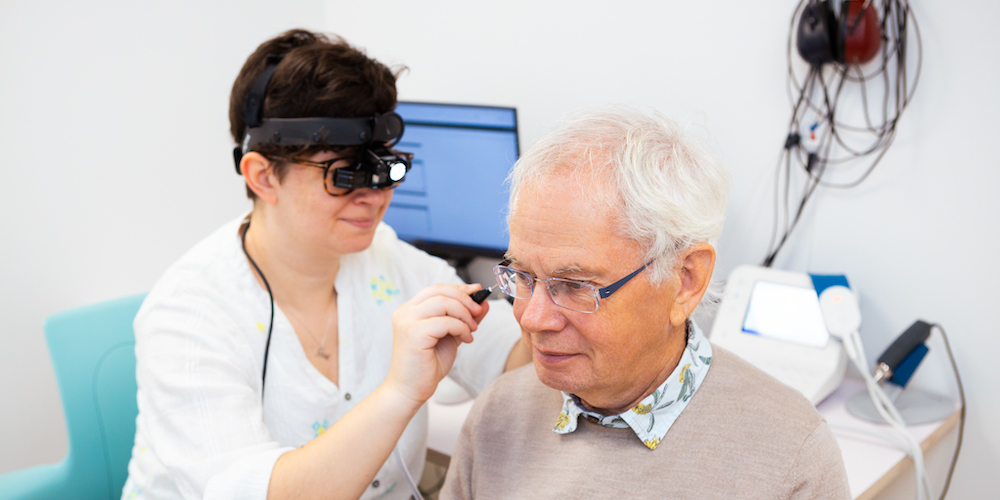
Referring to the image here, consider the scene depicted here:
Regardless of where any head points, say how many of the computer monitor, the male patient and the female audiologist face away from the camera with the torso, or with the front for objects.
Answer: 0

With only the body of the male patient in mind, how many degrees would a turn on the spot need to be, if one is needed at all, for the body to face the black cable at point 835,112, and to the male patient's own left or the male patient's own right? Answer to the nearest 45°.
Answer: approximately 180°

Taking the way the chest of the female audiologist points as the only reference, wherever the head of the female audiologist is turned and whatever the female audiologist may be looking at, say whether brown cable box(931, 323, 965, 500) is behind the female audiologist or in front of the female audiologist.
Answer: in front

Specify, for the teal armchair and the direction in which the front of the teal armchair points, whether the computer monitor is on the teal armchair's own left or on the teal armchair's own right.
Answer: on the teal armchair's own left

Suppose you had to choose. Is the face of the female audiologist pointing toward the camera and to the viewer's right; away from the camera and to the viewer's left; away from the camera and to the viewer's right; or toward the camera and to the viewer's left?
toward the camera and to the viewer's right

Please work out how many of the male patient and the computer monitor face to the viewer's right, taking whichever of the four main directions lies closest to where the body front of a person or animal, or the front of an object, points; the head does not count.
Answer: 0

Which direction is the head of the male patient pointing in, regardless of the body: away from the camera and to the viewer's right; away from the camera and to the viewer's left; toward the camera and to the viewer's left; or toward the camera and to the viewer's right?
toward the camera and to the viewer's left

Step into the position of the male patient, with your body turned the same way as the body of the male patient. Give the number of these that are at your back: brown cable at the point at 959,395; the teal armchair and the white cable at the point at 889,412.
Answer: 2

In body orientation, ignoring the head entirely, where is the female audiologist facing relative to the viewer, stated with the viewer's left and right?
facing the viewer and to the right of the viewer

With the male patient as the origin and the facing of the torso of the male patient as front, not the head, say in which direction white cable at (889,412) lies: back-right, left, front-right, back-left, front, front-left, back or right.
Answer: back
